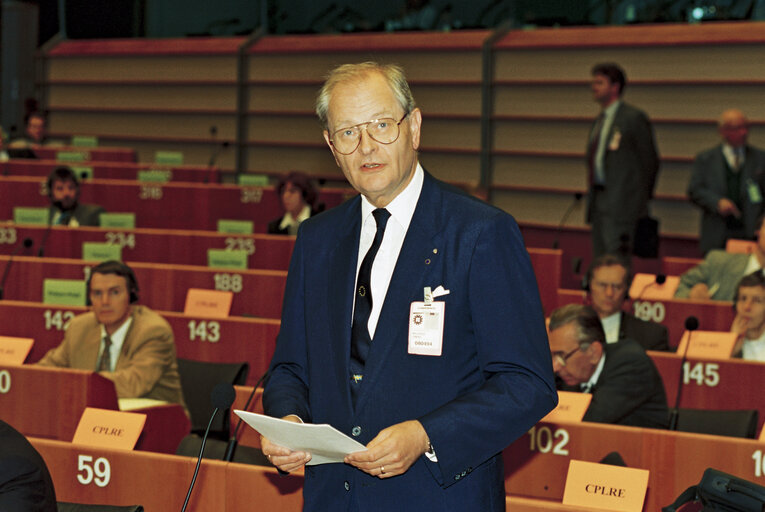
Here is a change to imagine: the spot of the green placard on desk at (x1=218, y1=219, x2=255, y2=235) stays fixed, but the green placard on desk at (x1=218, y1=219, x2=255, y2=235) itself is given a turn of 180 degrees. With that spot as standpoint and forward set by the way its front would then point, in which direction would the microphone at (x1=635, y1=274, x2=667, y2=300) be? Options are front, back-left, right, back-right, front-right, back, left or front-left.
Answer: back-right

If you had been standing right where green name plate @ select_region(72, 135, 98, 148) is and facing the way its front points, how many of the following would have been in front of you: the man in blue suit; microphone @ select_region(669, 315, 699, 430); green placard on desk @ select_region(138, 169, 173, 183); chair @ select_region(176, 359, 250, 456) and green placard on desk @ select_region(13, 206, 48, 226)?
5

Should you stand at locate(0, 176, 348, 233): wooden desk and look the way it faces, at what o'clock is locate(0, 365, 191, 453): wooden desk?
locate(0, 365, 191, 453): wooden desk is roughly at 12 o'clock from locate(0, 176, 348, 233): wooden desk.

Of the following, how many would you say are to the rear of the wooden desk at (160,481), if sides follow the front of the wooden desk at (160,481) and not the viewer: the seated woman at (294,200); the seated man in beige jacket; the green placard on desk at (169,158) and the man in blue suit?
3

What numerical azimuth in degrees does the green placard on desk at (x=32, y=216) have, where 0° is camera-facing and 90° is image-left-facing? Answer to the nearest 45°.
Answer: approximately 0°

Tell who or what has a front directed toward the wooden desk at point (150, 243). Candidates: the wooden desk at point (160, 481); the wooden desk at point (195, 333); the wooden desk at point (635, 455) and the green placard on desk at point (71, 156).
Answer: the green placard on desk

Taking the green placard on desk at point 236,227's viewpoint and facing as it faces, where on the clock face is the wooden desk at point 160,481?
The wooden desk is roughly at 12 o'clock from the green placard on desk.

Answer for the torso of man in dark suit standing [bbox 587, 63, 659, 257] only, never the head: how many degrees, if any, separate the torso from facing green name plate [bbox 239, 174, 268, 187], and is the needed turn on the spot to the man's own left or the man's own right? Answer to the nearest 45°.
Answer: approximately 45° to the man's own right

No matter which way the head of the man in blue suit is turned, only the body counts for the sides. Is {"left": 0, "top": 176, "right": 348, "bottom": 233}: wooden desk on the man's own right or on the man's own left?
on the man's own right

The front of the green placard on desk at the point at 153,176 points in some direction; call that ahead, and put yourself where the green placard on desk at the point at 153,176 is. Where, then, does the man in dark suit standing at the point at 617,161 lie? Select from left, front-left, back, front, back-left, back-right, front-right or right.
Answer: front-left

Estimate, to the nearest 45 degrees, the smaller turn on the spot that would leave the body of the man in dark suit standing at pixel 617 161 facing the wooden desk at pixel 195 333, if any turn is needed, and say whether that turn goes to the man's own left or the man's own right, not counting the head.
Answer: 0° — they already face it

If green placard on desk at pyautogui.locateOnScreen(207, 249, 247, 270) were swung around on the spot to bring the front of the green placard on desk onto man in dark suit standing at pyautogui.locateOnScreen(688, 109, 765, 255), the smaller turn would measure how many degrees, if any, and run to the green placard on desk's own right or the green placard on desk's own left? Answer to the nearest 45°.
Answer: approximately 90° to the green placard on desk's own left

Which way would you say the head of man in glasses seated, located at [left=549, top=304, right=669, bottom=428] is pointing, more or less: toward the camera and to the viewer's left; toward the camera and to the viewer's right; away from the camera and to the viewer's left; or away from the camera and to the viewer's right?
toward the camera and to the viewer's left

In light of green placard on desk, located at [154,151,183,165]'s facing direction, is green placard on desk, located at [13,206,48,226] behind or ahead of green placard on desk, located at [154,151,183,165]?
ahead
